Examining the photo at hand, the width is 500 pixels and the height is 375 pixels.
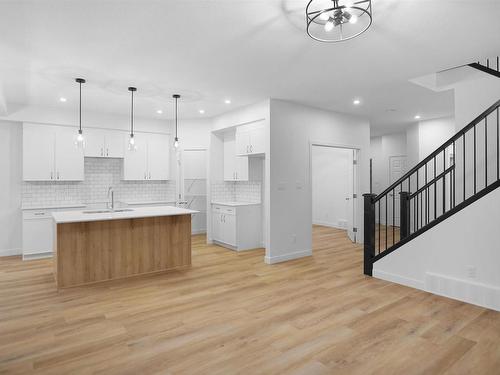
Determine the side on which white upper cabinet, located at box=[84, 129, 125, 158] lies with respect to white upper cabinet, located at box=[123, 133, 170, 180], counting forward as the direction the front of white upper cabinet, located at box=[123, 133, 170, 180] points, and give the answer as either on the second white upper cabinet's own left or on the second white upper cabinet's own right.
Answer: on the second white upper cabinet's own right

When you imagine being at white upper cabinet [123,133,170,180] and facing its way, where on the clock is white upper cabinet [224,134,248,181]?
white upper cabinet [224,134,248,181] is roughly at 10 o'clock from white upper cabinet [123,133,170,180].

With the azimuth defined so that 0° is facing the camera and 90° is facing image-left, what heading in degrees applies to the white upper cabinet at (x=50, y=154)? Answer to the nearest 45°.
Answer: approximately 0°

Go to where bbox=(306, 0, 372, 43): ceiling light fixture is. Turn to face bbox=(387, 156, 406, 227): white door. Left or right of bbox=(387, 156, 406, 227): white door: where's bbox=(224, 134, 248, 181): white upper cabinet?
left

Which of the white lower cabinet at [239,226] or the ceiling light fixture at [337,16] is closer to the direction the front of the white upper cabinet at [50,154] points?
the ceiling light fixture

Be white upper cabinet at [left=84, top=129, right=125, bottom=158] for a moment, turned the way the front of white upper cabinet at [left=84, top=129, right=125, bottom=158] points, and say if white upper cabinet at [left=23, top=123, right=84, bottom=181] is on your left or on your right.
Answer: on your right

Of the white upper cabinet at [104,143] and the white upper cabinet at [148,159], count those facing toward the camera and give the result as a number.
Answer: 2

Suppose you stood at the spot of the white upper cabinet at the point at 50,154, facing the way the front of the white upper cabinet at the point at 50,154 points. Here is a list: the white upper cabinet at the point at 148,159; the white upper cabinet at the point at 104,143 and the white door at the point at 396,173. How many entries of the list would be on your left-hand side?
3

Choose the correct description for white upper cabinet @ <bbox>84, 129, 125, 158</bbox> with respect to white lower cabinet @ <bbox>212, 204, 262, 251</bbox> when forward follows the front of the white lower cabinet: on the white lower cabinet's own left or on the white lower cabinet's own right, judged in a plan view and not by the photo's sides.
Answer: on the white lower cabinet's own right

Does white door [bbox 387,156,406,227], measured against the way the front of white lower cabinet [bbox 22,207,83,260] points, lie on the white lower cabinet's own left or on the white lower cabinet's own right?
on the white lower cabinet's own left
